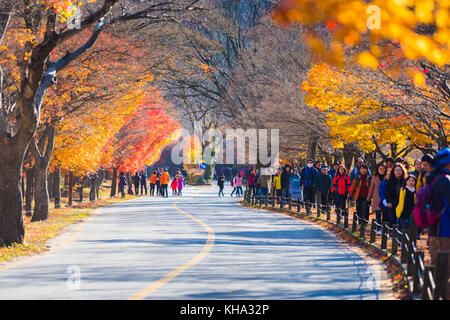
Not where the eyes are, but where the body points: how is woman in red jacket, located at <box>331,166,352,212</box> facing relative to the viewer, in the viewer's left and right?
facing the viewer

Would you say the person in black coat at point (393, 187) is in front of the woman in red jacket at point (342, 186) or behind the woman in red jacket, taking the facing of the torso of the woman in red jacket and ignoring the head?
in front

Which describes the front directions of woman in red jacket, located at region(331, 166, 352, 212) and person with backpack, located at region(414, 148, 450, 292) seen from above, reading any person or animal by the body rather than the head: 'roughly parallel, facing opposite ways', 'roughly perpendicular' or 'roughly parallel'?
roughly perpendicular

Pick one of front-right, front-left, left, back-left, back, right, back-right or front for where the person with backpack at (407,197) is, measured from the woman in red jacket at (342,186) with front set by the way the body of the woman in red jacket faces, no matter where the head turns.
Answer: front

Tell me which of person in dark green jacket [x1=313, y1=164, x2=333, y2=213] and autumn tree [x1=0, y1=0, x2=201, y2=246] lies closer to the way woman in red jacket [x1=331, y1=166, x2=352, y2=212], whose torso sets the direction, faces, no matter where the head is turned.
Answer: the autumn tree

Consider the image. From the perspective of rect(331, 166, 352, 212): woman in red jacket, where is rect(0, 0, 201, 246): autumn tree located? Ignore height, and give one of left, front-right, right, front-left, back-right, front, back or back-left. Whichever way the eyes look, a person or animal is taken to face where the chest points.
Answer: front-right
